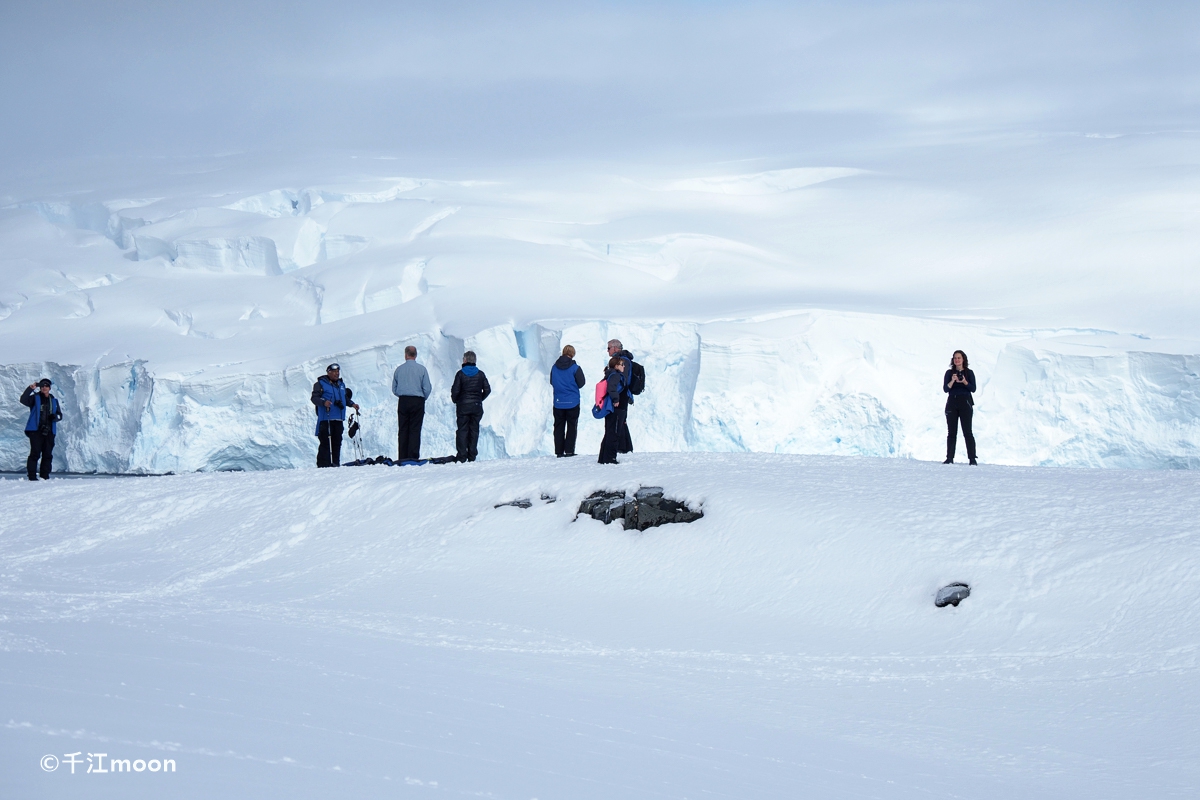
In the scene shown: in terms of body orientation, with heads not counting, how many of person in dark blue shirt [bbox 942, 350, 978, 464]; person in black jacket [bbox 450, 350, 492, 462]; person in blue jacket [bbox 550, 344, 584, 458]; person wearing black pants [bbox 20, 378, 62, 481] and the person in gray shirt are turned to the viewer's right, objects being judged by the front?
0

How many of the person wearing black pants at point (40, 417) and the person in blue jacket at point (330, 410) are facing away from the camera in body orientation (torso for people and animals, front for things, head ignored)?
0

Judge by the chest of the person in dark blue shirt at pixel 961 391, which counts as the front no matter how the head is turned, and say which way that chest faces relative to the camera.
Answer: toward the camera

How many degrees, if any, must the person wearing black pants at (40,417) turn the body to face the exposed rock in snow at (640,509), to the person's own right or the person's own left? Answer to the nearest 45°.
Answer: approximately 45° to the person's own left

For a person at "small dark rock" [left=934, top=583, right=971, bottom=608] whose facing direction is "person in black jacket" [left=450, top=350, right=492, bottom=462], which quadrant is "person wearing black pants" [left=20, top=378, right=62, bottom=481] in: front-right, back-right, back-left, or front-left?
front-left

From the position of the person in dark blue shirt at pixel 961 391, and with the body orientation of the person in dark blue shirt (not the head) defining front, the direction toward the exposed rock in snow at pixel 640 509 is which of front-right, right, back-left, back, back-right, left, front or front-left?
front-right

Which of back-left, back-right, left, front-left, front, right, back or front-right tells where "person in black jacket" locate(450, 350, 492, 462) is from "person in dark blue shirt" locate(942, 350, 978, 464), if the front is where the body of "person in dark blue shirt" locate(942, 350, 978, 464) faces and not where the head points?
right

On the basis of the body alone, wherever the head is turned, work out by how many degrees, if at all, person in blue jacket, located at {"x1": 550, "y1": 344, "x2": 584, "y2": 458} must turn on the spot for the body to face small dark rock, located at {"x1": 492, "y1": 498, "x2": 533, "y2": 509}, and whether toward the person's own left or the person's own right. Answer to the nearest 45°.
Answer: approximately 180°

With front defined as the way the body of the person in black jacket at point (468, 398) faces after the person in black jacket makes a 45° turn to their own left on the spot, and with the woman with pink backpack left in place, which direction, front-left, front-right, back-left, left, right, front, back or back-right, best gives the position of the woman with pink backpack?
back

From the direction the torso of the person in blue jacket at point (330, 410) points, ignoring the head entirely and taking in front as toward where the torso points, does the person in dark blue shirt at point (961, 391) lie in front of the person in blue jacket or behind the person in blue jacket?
in front

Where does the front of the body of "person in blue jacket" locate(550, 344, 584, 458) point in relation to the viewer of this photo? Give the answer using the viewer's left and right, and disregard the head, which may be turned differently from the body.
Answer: facing away from the viewer

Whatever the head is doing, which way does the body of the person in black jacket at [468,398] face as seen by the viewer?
away from the camera
